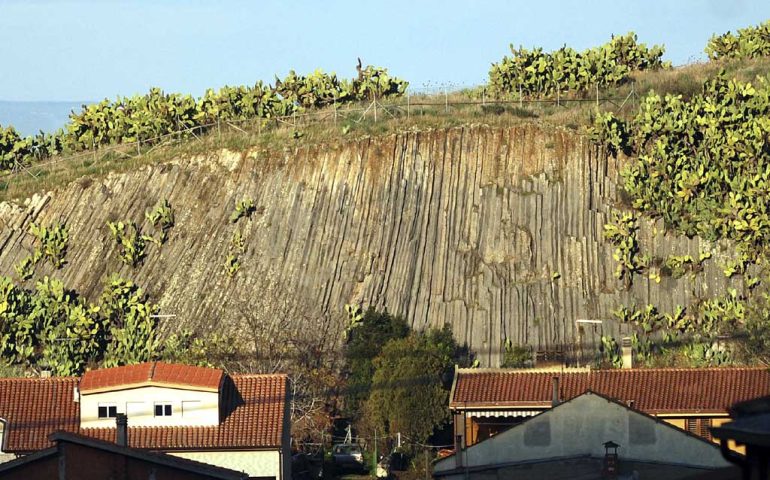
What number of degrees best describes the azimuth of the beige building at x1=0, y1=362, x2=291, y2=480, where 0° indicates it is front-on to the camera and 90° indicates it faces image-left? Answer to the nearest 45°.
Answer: approximately 0°

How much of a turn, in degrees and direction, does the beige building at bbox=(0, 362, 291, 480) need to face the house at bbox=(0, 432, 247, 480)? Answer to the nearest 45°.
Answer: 0° — it already faces it
